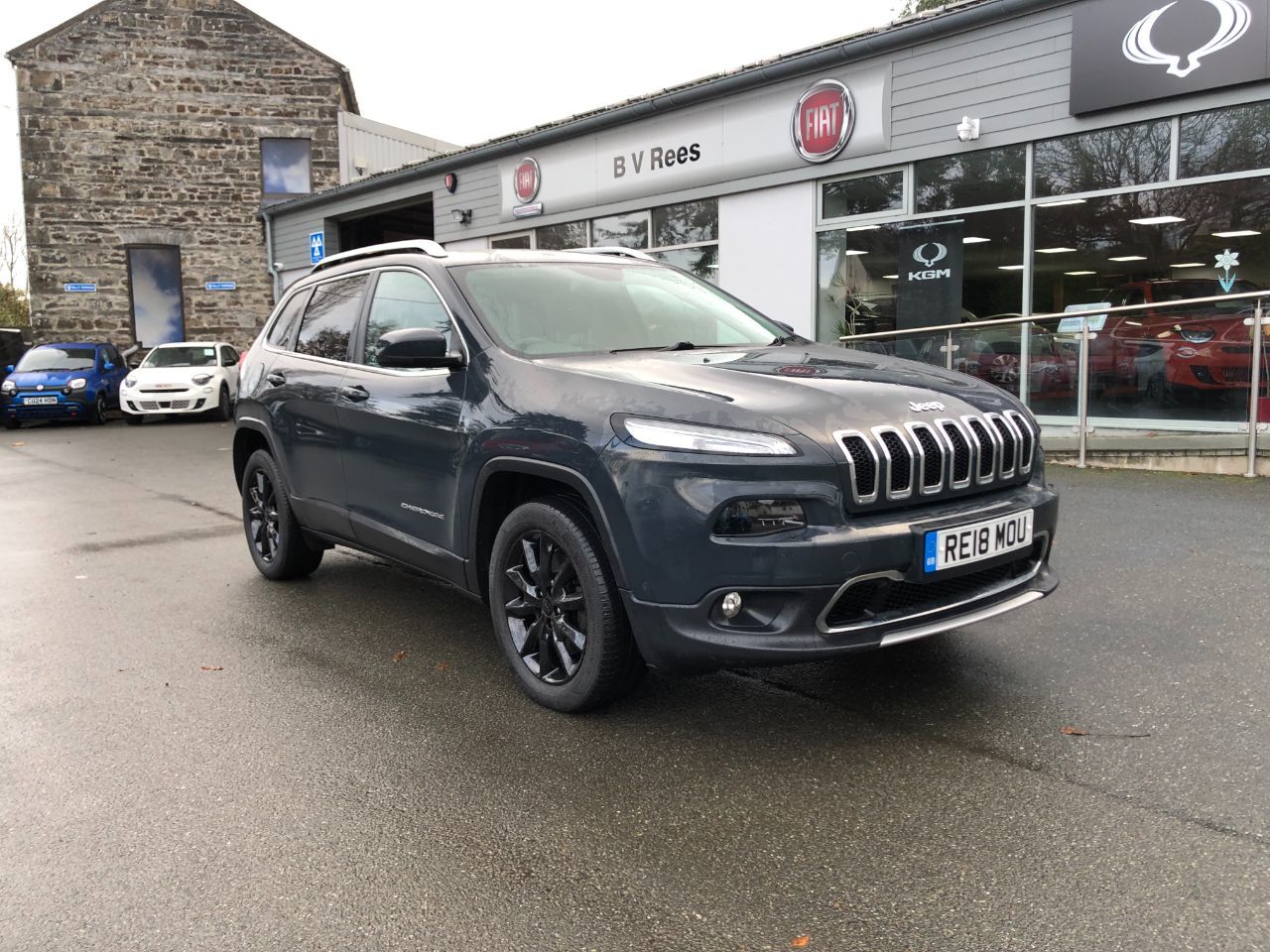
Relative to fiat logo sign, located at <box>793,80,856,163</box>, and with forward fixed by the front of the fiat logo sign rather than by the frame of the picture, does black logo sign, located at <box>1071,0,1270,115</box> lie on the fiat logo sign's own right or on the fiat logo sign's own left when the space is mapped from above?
on the fiat logo sign's own left

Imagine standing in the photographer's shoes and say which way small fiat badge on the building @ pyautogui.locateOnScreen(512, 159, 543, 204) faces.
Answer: facing the viewer and to the left of the viewer

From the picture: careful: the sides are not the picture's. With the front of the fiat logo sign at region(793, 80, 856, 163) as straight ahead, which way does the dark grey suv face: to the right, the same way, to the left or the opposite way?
to the left

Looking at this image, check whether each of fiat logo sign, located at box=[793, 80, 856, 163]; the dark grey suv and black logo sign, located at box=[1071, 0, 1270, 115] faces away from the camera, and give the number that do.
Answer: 0

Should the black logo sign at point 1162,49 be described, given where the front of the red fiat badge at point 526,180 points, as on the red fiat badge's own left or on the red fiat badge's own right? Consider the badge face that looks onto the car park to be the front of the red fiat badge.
on the red fiat badge's own left

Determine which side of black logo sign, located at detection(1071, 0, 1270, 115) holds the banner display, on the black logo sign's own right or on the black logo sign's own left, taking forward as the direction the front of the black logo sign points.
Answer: on the black logo sign's own right

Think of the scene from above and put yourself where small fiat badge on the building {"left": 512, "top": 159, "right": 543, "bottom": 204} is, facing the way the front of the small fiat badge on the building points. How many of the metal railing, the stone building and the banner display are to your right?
1

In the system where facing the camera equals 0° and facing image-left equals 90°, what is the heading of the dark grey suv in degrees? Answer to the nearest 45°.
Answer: approximately 315°

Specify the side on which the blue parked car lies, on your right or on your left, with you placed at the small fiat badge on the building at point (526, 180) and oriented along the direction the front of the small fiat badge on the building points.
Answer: on your right

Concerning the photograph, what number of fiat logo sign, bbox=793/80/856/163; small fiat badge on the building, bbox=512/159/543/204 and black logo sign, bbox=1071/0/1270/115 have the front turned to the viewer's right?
0

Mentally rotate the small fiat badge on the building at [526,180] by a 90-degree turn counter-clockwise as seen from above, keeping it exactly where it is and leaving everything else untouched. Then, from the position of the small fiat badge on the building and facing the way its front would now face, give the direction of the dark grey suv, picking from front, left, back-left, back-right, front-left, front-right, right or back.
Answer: front-right

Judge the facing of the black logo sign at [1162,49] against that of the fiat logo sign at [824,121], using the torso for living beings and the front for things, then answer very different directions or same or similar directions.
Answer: same or similar directions

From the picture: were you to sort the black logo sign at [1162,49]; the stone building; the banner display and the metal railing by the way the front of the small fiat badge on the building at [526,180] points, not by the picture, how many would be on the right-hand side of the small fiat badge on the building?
1

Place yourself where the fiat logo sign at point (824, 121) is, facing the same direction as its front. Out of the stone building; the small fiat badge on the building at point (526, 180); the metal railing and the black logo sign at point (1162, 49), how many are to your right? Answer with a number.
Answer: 2
